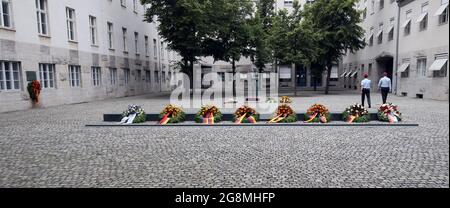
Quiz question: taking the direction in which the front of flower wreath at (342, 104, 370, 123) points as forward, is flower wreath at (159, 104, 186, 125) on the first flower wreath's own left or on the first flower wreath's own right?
on the first flower wreath's own right

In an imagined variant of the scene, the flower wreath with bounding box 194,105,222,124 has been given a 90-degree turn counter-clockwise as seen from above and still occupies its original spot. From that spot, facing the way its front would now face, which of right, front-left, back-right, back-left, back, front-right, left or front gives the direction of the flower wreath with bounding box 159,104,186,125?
back

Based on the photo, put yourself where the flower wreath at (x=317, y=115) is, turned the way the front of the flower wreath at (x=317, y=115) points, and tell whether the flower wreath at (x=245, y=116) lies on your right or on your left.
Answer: on your right

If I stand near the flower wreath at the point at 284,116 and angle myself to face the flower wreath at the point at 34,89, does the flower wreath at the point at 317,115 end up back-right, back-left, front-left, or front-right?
back-right

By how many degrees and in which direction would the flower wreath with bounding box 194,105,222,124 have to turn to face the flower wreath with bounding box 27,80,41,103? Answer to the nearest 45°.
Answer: approximately 135° to its right

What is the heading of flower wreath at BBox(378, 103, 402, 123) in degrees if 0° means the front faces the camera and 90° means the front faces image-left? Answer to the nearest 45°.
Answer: approximately 0°

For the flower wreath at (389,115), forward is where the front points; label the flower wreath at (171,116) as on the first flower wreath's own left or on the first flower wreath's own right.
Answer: on the first flower wreath's own right

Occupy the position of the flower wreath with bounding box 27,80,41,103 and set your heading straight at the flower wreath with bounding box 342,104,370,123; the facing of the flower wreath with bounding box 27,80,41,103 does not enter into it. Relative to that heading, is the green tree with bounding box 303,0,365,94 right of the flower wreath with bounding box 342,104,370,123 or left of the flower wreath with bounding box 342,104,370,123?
left
